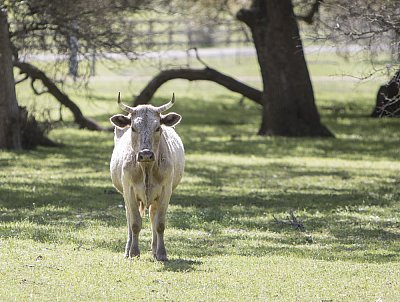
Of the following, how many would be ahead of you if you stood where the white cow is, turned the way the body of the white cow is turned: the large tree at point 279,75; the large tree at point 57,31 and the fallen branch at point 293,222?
0

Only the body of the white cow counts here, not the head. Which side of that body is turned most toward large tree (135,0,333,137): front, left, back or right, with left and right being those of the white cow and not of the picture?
back

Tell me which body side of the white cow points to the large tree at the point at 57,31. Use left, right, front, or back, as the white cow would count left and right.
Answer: back

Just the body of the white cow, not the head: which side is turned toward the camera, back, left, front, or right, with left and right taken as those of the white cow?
front

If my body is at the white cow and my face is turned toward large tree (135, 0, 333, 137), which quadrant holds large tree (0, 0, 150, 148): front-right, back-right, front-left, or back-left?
front-left

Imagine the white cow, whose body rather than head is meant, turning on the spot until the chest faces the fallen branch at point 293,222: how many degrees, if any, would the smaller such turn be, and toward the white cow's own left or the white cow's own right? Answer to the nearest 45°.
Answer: approximately 135° to the white cow's own left

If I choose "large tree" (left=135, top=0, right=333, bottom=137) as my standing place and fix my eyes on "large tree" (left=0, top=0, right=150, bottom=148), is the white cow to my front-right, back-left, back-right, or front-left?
front-left
